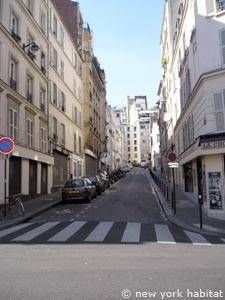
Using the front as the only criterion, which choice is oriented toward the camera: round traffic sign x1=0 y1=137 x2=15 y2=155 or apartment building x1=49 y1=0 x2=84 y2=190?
the round traffic sign

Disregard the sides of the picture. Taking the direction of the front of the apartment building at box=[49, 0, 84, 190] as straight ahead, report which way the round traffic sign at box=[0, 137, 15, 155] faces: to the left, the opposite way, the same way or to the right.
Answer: to the right

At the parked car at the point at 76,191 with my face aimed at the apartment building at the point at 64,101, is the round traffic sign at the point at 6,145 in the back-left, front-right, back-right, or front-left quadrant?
back-left

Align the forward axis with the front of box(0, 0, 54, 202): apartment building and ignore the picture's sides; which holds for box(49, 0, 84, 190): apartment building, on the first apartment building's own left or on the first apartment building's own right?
on the first apartment building's own left

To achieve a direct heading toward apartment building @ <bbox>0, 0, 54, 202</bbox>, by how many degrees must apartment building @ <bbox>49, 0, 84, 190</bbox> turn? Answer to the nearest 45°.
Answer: approximately 90° to its right

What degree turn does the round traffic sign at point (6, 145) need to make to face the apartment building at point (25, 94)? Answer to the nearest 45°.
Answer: approximately 180°

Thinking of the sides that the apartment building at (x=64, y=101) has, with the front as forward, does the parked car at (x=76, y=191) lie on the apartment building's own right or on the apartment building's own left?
on the apartment building's own right

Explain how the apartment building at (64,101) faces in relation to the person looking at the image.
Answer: facing to the right of the viewer

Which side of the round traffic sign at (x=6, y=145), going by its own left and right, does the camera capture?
front

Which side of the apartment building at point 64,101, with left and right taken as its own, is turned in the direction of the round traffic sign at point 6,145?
right

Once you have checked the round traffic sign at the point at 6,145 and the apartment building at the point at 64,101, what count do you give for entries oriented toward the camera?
1

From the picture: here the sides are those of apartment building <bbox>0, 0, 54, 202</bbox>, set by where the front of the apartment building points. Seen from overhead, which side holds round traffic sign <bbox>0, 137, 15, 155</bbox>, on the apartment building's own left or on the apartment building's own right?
on the apartment building's own right

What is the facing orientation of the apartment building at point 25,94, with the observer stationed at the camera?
facing the viewer and to the right of the viewer
